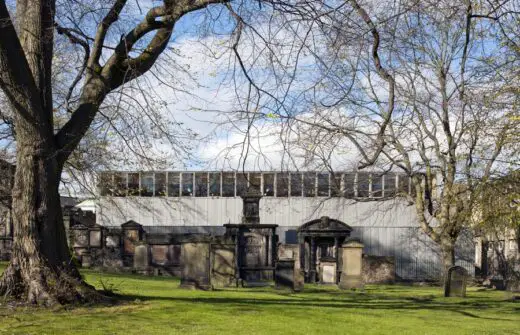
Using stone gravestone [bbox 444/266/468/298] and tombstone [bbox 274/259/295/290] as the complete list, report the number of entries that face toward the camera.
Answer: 2

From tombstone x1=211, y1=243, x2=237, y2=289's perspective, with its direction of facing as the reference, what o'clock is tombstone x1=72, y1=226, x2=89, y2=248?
tombstone x1=72, y1=226, x2=89, y2=248 is roughly at 5 o'clock from tombstone x1=211, y1=243, x2=237, y2=289.

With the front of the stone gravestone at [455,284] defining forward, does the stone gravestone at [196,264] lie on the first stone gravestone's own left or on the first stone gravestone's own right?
on the first stone gravestone's own right

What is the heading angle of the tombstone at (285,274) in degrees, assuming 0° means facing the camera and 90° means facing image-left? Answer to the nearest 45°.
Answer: approximately 0°

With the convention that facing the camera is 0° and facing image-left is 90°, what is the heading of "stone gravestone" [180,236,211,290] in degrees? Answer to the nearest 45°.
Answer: approximately 0°
